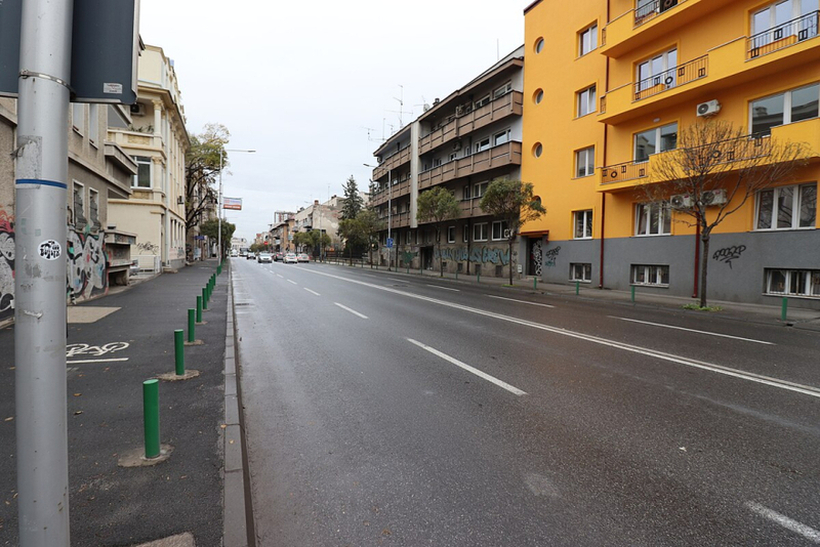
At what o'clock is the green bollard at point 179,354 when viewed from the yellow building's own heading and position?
The green bollard is roughly at 11 o'clock from the yellow building.

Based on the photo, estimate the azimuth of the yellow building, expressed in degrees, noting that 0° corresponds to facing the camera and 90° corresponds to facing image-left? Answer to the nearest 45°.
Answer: approximately 45°

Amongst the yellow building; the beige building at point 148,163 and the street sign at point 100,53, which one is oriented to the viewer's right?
the beige building

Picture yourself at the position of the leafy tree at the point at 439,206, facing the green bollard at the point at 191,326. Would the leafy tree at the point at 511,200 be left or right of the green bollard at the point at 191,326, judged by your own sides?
left

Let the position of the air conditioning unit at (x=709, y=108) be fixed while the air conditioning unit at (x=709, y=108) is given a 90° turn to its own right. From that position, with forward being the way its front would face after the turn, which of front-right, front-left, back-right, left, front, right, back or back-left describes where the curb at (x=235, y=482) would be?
back-left

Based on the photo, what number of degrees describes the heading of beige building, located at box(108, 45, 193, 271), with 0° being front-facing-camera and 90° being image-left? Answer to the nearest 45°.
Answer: approximately 270°

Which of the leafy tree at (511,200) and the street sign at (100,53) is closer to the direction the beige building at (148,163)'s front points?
the leafy tree

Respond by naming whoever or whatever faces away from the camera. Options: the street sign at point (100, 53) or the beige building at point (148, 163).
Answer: the street sign

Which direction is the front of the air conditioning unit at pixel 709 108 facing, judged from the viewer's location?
facing the viewer and to the left of the viewer

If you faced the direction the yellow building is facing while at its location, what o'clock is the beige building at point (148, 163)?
The beige building is roughly at 1 o'clock from the yellow building.

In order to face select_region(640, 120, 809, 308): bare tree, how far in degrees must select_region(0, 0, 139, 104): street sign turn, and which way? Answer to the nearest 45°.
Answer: approximately 90° to its right

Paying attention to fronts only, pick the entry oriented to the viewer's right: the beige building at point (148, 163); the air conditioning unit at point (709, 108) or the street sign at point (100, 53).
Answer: the beige building

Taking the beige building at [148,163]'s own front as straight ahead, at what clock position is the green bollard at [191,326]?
The green bollard is roughly at 3 o'clock from the beige building.

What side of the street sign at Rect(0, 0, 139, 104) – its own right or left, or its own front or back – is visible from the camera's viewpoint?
back

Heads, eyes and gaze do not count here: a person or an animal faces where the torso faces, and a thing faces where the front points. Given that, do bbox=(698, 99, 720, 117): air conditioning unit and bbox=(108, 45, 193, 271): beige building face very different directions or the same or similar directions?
very different directions

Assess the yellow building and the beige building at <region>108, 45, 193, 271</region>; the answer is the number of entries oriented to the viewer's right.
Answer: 1

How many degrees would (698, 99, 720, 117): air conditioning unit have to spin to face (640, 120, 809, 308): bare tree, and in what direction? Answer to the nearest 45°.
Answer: approximately 45° to its left

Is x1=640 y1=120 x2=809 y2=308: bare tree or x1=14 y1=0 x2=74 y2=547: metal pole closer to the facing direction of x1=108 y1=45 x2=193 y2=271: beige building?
the bare tree

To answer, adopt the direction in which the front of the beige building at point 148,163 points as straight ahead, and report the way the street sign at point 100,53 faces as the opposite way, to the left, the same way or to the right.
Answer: to the left

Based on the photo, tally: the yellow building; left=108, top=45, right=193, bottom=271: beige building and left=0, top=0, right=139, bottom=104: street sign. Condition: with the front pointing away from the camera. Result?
1
